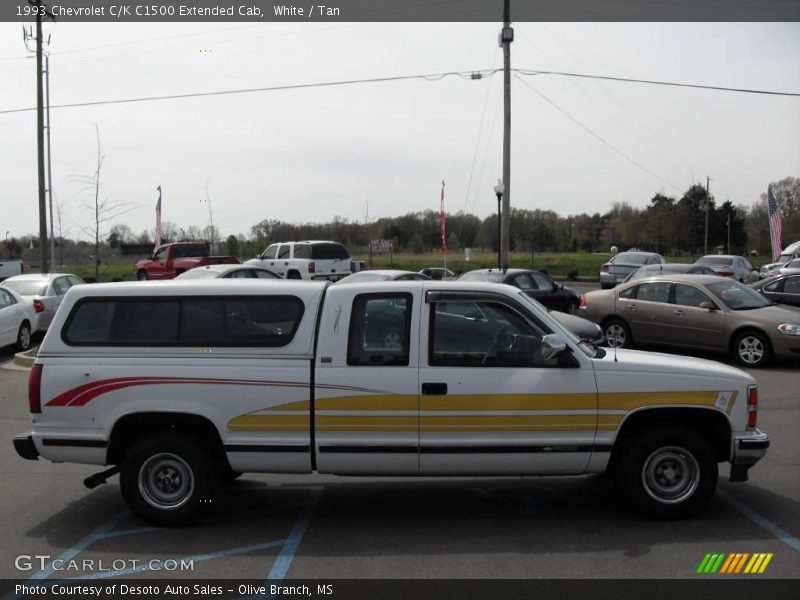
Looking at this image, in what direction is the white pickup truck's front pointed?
to the viewer's right

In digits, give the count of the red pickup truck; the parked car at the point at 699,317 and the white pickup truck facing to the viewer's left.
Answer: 1

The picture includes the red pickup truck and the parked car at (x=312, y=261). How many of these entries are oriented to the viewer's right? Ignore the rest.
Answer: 0

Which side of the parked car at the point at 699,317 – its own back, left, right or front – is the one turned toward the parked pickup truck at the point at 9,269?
back

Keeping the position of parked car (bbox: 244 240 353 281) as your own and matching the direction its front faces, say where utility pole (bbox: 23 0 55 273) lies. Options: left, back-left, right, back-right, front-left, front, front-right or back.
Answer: left

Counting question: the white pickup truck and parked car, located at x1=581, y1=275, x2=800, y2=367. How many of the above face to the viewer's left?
0

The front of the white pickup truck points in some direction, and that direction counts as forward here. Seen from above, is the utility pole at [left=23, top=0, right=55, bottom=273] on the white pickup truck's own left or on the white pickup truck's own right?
on the white pickup truck's own left

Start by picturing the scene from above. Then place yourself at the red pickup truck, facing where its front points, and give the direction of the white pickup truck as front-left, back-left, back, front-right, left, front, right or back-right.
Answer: left

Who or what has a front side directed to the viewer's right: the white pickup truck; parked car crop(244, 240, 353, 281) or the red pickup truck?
the white pickup truck

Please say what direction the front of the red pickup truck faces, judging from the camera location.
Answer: facing to the left of the viewer

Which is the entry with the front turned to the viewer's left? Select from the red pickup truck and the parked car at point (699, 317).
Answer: the red pickup truck

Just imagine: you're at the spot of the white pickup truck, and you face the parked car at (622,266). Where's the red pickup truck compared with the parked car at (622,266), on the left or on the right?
left

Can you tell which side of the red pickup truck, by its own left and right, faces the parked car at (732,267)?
back

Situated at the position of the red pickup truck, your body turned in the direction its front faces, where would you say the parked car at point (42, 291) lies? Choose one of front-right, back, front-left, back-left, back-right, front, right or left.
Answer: left
